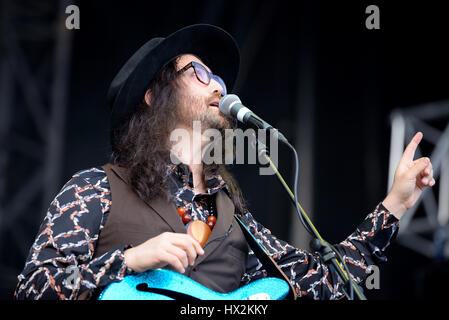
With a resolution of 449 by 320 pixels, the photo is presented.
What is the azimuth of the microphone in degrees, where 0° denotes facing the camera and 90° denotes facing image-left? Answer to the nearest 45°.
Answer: approximately 90°

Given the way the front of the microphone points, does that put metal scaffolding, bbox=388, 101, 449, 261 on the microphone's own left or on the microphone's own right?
on the microphone's own right

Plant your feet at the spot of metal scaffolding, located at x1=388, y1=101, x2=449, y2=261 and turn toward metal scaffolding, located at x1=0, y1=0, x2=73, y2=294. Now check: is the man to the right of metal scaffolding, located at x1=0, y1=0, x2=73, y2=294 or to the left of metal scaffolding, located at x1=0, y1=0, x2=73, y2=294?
left

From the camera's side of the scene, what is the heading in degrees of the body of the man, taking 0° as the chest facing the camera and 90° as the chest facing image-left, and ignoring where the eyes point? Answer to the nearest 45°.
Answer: approximately 315°

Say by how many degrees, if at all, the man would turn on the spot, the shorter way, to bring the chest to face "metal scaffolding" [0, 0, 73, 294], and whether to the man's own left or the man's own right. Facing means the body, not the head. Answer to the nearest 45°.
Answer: approximately 180°

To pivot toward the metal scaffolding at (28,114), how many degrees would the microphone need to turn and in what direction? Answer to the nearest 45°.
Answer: approximately 45° to its right
